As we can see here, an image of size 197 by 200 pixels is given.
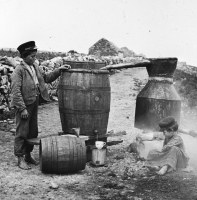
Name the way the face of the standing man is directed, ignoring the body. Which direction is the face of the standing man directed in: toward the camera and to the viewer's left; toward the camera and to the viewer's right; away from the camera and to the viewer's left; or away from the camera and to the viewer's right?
toward the camera and to the viewer's right

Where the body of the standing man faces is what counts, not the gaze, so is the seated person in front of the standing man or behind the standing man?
in front

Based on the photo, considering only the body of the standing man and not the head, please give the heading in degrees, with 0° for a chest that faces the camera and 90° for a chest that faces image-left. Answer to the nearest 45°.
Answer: approximately 315°

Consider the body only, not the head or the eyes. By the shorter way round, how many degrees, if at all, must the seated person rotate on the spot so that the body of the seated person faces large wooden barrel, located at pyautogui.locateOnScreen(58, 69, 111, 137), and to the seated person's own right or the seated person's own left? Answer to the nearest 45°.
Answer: approximately 45° to the seated person's own right

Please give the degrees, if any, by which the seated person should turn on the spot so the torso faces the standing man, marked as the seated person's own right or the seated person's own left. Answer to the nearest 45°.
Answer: approximately 45° to the seated person's own right

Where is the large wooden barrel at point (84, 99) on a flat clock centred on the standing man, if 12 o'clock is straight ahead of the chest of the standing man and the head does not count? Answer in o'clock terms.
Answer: The large wooden barrel is roughly at 10 o'clock from the standing man.
